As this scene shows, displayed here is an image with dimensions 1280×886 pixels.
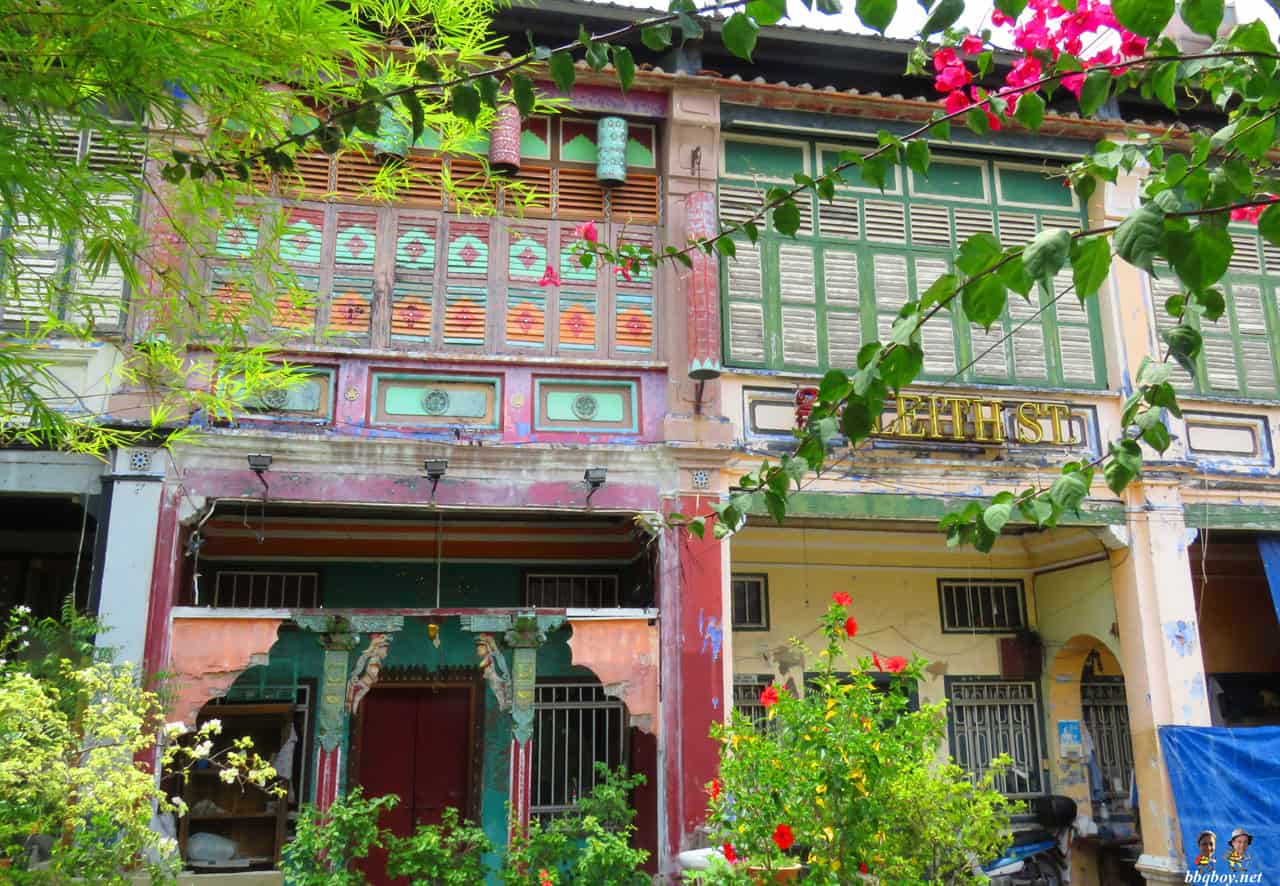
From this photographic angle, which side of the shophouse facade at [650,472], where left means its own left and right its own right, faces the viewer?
front

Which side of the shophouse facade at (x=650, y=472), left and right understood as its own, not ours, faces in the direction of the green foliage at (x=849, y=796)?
front

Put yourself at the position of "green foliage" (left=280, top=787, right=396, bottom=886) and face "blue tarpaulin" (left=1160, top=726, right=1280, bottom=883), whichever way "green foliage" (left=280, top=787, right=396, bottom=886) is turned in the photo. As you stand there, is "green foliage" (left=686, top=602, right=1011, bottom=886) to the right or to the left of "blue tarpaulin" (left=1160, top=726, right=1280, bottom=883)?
right

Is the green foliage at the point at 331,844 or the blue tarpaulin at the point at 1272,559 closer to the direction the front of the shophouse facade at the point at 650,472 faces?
the green foliage
